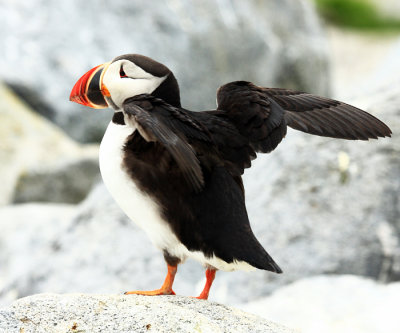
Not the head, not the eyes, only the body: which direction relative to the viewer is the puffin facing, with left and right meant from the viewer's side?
facing to the left of the viewer

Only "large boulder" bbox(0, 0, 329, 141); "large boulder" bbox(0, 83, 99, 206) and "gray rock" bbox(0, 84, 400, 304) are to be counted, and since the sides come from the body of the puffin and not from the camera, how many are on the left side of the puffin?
0

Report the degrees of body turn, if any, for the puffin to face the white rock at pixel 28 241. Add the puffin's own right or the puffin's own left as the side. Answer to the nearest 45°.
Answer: approximately 45° to the puffin's own right

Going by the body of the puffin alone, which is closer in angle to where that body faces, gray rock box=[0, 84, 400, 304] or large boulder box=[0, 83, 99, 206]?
the large boulder

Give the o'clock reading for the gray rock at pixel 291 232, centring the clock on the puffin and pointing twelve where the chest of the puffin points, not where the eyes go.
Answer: The gray rock is roughly at 4 o'clock from the puffin.

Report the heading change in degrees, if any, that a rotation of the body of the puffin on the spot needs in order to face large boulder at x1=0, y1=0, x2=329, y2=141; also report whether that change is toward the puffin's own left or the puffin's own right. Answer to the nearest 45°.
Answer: approximately 90° to the puffin's own right

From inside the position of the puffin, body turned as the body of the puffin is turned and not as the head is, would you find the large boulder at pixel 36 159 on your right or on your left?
on your right
